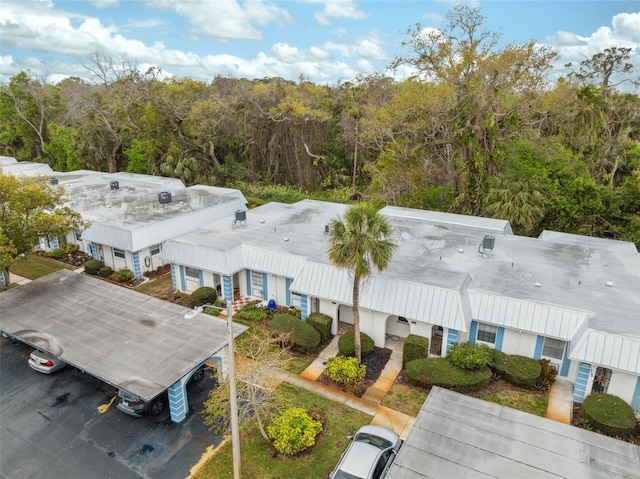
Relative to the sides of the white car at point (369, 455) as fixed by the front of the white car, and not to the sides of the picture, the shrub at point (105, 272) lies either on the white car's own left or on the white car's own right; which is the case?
on the white car's own left

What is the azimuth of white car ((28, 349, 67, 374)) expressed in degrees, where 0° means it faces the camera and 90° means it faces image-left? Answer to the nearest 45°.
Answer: approximately 225°

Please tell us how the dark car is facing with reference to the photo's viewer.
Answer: facing away from the viewer and to the right of the viewer

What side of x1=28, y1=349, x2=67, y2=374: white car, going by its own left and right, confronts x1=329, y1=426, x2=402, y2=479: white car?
right

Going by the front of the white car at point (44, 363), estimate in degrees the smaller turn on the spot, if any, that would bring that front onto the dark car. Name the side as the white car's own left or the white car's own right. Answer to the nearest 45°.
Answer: approximately 90° to the white car's own right

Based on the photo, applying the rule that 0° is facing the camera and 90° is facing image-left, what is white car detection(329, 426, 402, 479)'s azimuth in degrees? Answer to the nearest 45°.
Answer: approximately 225°

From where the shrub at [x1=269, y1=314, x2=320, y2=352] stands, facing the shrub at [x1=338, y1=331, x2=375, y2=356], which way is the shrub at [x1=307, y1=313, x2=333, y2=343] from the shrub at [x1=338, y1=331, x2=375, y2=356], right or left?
left

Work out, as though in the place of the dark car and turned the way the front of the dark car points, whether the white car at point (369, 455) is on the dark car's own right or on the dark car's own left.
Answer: on the dark car's own right
